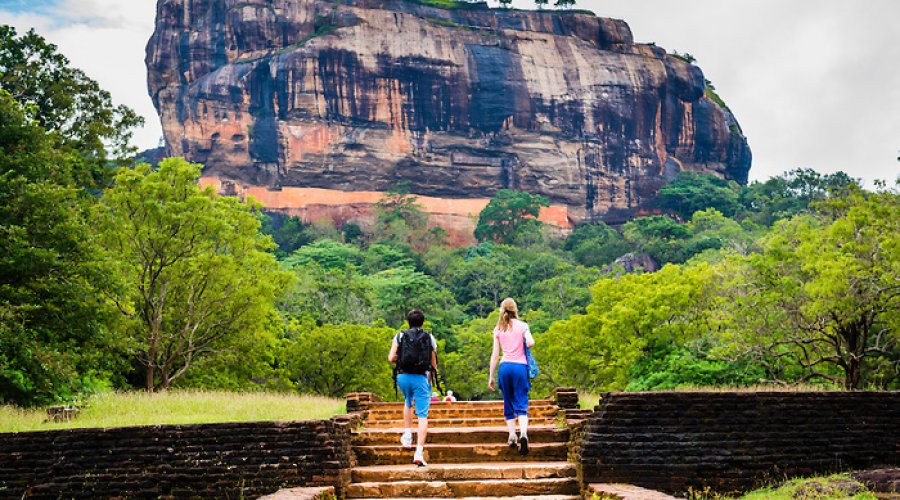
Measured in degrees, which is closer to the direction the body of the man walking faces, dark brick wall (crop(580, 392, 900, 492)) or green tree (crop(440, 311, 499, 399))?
the green tree

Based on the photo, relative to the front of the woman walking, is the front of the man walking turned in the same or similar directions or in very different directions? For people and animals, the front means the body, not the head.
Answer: same or similar directions

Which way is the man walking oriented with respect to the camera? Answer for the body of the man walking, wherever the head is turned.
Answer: away from the camera

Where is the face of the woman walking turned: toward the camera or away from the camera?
away from the camera

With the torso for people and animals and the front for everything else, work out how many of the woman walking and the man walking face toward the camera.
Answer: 0

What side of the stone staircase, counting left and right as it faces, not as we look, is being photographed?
front

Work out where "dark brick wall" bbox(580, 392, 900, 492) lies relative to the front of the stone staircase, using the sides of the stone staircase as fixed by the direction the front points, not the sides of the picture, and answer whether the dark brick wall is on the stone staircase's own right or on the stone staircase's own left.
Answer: on the stone staircase's own left

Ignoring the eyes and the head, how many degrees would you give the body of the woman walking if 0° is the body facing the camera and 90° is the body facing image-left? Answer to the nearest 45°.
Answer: approximately 180°

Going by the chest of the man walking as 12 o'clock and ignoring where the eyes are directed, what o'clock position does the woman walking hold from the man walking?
The woman walking is roughly at 3 o'clock from the man walking.

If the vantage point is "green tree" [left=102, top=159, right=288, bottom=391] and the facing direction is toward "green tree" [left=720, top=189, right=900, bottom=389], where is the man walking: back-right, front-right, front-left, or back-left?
front-right

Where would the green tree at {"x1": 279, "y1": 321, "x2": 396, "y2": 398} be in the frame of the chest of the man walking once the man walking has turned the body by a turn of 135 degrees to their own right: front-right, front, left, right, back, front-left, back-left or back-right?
back-left

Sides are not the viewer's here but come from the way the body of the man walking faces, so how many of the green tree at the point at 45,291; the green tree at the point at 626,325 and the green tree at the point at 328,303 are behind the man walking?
0

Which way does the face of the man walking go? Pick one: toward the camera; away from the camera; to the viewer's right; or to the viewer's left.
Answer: away from the camera

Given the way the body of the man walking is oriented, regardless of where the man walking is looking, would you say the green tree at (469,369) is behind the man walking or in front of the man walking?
in front

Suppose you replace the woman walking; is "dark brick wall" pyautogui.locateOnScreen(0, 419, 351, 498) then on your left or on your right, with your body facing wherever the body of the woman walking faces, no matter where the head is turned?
on your left
